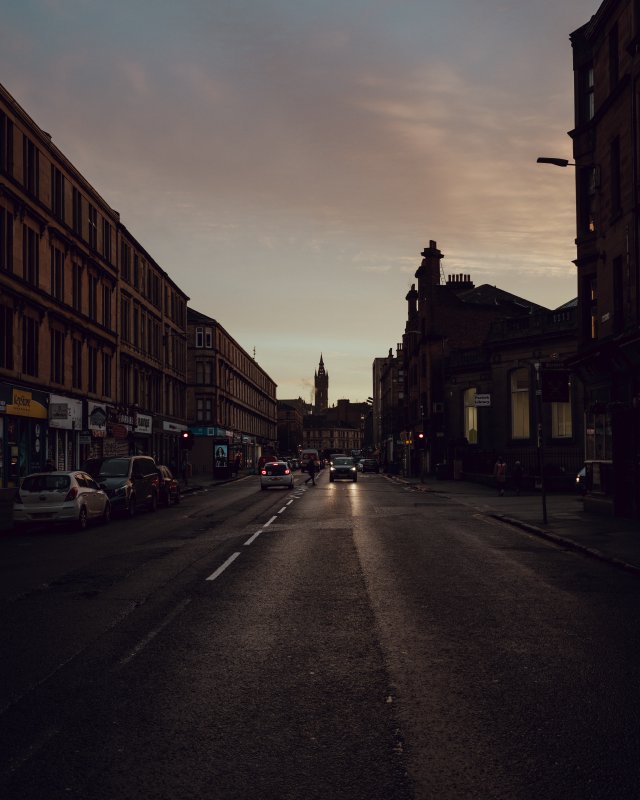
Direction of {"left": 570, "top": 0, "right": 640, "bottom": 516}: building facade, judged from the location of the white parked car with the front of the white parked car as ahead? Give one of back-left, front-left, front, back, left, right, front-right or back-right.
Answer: front-right

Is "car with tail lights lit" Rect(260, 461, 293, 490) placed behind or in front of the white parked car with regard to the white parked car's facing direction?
in front

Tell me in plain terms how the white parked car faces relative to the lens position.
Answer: facing away from the viewer and to the right of the viewer

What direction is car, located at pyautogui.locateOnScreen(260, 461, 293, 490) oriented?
away from the camera

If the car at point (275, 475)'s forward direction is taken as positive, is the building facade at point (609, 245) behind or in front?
behind

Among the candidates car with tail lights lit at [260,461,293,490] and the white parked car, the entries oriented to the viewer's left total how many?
0

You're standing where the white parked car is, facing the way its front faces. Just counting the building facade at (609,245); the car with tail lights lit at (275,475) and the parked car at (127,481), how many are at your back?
0

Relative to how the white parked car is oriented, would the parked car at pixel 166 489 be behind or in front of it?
in front

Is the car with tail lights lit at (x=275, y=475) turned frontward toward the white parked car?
no

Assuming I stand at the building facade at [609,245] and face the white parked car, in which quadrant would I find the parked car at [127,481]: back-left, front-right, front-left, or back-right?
front-right

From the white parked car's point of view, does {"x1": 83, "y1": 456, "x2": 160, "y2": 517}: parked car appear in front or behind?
in front
